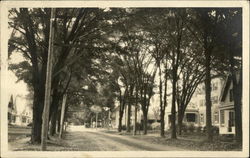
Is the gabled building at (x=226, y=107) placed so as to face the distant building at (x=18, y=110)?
yes

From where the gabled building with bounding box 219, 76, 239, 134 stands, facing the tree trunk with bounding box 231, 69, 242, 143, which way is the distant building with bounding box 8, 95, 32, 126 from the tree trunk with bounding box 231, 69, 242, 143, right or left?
right

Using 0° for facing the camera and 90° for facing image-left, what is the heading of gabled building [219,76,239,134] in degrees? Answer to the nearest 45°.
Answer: approximately 45°

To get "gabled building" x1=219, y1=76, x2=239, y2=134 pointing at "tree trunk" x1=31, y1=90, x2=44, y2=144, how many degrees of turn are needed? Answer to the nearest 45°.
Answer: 0° — it already faces it

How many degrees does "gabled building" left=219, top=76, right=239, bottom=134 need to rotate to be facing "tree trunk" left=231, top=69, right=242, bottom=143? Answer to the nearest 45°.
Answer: approximately 45° to its left

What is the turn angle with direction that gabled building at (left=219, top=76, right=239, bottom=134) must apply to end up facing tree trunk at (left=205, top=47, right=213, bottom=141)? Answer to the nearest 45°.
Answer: approximately 45° to its left
